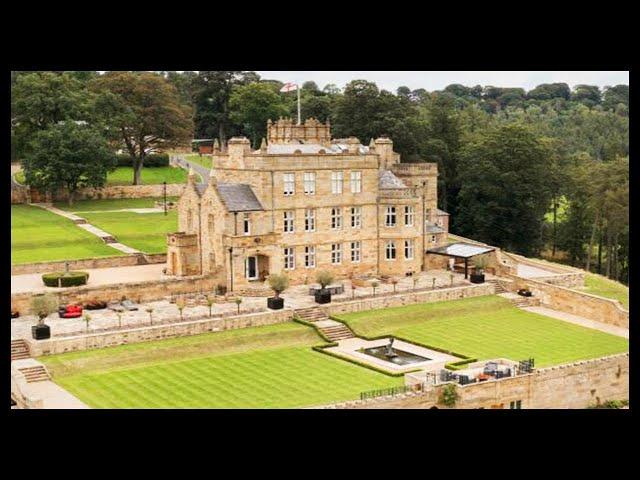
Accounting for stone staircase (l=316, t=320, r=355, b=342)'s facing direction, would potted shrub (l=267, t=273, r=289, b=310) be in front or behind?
behind

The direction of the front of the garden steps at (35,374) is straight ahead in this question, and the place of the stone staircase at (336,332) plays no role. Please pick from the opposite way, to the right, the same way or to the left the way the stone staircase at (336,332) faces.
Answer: the same way

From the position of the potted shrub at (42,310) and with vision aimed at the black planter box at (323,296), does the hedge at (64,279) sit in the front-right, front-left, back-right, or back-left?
front-left

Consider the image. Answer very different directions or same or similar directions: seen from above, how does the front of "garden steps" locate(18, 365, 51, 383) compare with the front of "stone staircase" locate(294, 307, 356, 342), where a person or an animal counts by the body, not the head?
same or similar directions

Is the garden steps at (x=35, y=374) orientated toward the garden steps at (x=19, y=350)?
no

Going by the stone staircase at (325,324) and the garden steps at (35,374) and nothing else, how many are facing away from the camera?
0

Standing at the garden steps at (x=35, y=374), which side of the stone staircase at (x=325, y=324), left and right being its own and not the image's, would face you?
right

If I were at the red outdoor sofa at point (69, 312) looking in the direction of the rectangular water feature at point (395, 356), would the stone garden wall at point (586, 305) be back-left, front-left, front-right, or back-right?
front-left

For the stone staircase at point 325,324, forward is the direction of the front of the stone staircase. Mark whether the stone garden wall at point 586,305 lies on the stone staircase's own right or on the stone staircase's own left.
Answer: on the stone staircase's own left

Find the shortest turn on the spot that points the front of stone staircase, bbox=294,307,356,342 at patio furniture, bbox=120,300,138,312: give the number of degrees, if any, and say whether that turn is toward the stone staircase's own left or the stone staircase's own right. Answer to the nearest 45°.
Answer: approximately 135° to the stone staircase's own right

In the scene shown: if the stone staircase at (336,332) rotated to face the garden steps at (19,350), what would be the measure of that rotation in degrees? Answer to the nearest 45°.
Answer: approximately 90° to its right

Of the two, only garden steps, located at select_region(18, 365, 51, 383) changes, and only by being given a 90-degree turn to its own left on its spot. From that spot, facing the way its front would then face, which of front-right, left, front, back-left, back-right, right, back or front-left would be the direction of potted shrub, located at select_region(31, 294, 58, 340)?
front-left

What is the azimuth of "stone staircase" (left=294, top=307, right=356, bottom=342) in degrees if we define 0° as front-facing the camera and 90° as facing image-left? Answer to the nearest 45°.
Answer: approximately 315°

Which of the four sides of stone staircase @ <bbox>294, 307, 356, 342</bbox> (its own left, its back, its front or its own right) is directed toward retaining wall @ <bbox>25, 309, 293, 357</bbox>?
right

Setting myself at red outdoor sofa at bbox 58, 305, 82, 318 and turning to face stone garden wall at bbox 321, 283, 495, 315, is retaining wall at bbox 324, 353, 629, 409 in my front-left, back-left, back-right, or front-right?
front-right

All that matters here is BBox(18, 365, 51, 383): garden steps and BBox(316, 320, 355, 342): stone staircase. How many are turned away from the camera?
0

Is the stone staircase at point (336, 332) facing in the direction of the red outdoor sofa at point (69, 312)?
no
